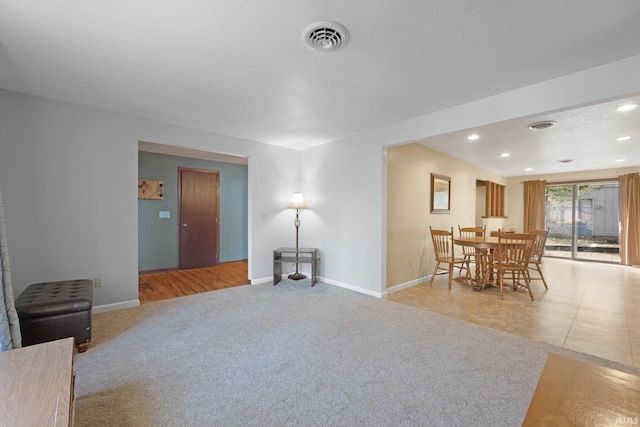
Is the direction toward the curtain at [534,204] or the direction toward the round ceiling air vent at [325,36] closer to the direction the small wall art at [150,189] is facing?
the round ceiling air vent

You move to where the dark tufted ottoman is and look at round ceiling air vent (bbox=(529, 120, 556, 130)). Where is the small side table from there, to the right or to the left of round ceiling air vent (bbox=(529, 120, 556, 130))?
left

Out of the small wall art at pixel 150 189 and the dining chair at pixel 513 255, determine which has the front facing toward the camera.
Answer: the small wall art

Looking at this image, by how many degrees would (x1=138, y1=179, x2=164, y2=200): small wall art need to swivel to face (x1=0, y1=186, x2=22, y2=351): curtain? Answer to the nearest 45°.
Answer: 0° — it already faces it

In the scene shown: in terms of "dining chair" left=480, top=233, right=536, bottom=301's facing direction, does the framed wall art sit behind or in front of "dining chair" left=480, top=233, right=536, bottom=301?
in front

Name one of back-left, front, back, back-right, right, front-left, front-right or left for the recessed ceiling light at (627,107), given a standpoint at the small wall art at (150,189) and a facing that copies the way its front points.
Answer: front-left

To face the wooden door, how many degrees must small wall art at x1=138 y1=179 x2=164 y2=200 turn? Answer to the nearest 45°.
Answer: approximately 90° to its left

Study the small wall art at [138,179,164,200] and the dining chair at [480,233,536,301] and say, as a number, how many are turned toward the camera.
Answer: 1

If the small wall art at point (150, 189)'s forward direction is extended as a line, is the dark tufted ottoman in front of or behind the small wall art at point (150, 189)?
in front

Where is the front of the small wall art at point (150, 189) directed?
toward the camera

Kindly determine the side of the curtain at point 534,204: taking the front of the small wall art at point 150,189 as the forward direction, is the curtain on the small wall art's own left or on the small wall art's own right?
on the small wall art's own left

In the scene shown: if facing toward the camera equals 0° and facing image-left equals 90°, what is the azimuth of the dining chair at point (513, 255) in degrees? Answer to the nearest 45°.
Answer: approximately 135°

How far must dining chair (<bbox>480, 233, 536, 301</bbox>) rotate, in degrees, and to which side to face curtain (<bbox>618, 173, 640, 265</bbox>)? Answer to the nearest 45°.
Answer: approximately 90° to its right

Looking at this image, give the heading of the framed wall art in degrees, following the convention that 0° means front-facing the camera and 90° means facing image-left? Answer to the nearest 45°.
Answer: approximately 315°

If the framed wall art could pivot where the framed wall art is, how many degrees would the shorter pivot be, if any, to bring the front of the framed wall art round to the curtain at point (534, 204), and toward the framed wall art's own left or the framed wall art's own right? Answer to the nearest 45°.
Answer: approximately 90° to the framed wall art's own left

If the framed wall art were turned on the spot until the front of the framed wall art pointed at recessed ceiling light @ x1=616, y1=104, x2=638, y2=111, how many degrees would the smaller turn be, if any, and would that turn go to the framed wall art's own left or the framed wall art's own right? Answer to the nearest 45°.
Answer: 0° — it already faces it

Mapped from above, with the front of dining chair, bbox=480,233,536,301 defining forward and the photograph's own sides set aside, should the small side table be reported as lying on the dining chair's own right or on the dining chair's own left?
on the dining chair's own left
